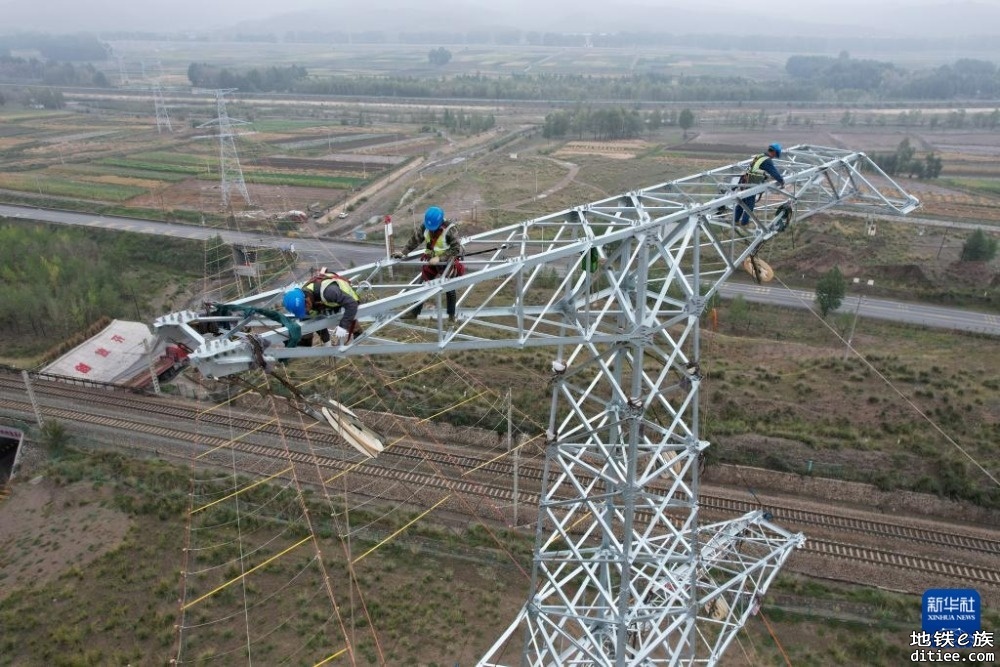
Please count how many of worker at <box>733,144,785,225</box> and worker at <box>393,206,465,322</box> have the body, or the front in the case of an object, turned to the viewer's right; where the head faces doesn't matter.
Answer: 1

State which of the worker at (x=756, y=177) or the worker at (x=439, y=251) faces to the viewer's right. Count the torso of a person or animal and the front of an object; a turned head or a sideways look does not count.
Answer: the worker at (x=756, y=177)

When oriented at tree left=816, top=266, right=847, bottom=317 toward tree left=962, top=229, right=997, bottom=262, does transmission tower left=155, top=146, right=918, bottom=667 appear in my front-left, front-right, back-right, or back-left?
back-right

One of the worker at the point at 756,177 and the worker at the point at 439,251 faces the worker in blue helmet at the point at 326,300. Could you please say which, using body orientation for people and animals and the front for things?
the worker at the point at 439,251

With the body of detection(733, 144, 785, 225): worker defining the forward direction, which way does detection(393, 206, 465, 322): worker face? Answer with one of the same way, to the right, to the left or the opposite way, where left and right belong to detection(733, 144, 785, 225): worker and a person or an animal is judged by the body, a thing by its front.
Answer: to the right

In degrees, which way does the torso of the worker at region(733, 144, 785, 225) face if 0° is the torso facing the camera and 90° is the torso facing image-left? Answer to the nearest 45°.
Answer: approximately 270°
